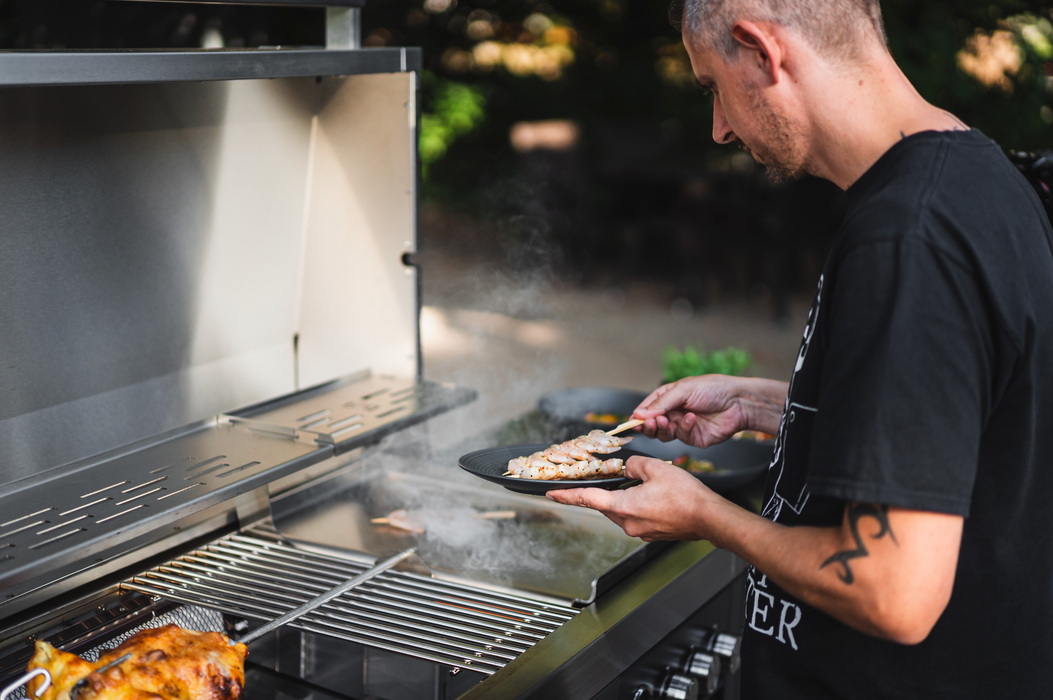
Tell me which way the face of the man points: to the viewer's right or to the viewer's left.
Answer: to the viewer's left

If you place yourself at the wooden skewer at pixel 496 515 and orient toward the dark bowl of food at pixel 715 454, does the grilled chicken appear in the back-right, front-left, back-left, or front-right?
back-right

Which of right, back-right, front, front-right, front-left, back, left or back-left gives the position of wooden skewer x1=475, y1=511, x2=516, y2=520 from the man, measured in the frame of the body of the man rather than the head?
front-right

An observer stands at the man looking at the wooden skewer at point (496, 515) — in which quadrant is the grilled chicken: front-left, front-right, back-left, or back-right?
front-left

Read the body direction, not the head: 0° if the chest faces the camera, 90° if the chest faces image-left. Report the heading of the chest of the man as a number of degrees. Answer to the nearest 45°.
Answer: approximately 90°

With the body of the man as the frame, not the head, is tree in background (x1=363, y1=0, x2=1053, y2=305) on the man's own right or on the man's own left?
on the man's own right

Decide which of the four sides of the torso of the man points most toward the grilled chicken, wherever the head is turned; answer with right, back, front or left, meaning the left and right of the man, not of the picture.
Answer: front
